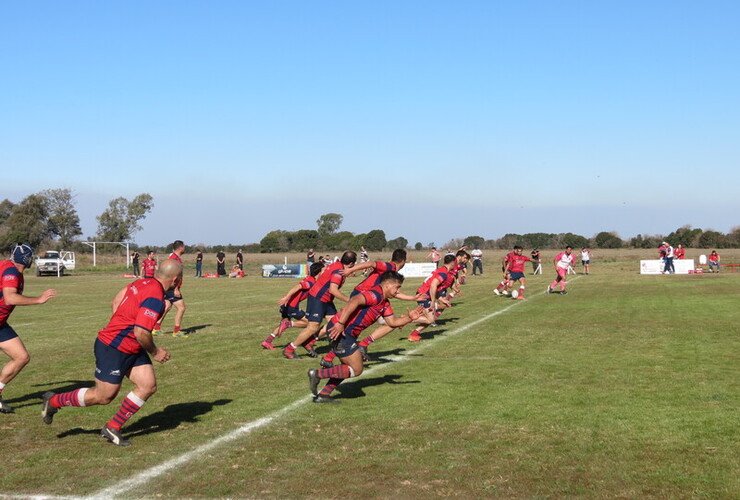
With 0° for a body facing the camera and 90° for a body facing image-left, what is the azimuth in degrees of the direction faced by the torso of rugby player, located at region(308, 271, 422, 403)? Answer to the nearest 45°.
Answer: approximately 270°

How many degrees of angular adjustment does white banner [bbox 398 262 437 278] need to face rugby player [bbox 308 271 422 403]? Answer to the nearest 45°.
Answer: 0° — it already faces them

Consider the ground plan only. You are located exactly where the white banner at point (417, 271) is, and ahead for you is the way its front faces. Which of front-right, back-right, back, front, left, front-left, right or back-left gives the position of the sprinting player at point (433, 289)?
front

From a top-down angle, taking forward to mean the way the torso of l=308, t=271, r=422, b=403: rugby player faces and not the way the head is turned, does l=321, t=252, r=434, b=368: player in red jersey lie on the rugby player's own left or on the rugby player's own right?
on the rugby player's own left

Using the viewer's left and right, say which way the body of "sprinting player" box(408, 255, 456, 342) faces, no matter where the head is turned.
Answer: facing to the right of the viewer

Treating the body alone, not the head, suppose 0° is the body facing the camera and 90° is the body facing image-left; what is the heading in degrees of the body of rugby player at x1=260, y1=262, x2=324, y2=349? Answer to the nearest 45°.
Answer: approximately 270°

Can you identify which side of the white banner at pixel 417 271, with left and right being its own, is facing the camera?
front

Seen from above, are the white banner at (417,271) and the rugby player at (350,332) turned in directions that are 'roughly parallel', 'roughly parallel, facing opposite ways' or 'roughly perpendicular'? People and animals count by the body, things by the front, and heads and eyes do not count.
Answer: roughly perpendicular
